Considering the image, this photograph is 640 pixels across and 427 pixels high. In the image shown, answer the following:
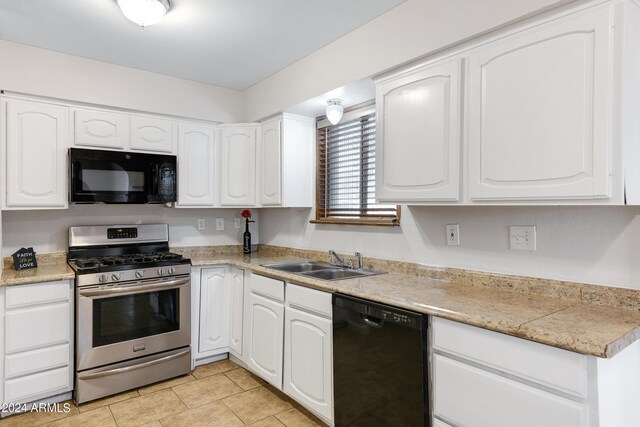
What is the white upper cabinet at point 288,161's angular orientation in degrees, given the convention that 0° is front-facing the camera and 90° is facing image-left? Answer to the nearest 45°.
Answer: approximately 45°

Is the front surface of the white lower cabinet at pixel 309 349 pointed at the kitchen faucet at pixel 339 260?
no

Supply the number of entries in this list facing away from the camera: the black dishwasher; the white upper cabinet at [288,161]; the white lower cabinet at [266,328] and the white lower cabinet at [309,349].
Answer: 0

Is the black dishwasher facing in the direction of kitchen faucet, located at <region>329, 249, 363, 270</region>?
no

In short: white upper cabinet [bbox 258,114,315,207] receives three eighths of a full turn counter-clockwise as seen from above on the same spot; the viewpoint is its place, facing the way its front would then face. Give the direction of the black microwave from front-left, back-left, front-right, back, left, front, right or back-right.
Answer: back

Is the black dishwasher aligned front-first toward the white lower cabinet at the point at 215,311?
no

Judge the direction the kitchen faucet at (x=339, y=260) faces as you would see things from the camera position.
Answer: facing the viewer and to the left of the viewer

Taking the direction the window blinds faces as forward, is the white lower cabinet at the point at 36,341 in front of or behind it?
in front

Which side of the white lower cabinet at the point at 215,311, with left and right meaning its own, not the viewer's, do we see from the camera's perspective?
front

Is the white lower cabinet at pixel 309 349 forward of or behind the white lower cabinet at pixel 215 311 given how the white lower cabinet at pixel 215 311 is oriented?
forward

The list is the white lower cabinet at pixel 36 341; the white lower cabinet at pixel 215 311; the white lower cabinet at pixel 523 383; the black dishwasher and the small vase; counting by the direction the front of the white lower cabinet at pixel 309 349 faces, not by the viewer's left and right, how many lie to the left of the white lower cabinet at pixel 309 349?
2

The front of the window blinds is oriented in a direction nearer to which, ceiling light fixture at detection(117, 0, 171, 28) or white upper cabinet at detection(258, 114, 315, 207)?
the ceiling light fixture

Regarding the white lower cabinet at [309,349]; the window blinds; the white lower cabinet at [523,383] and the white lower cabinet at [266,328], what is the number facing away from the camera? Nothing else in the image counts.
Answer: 0

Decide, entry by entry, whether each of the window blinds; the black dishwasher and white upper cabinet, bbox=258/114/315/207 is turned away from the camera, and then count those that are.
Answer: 0

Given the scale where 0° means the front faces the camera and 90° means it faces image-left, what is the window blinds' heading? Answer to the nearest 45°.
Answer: approximately 45°
